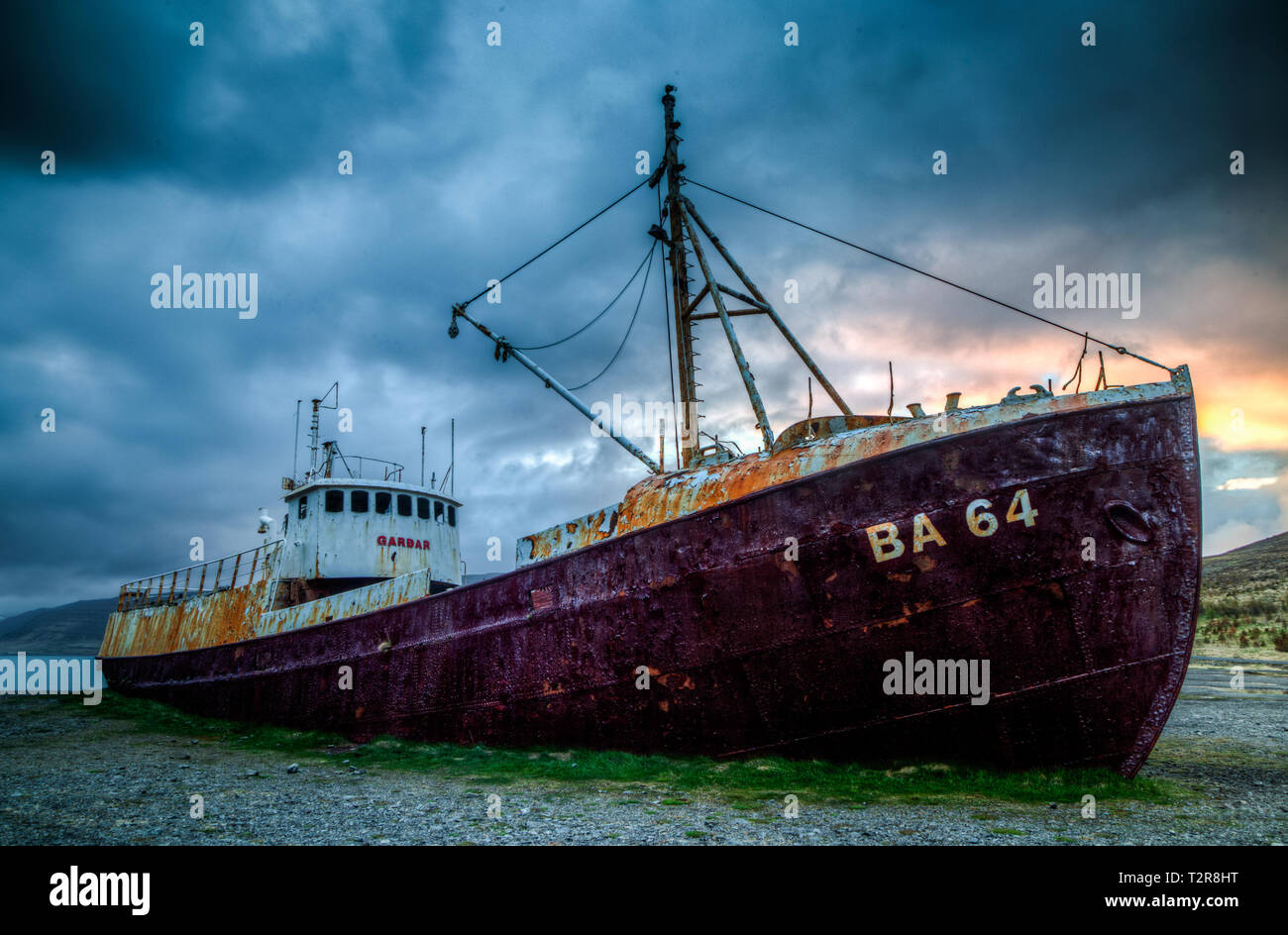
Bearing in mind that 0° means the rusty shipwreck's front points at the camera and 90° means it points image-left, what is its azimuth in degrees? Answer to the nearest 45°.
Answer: approximately 315°
